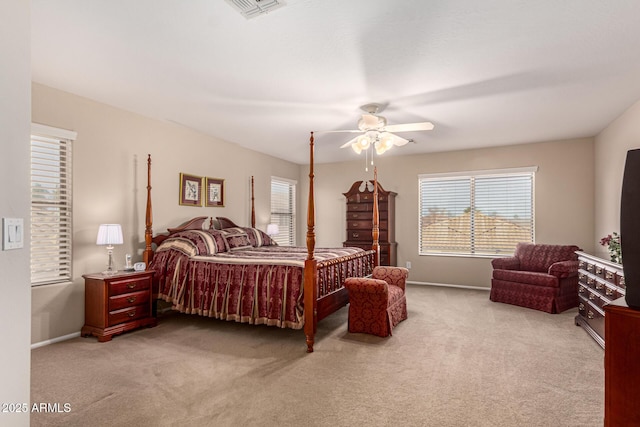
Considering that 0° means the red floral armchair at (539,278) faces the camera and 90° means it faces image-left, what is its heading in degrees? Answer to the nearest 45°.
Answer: approximately 45°

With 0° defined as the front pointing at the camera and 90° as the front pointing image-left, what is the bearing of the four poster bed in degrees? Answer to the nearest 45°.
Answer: approximately 315°

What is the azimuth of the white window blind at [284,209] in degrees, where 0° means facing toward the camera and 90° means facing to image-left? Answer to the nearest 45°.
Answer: approximately 315°

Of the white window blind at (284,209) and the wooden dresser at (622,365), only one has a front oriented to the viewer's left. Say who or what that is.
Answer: the wooden dresser

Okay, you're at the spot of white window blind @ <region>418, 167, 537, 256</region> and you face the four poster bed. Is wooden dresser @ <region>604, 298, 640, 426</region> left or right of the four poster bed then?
left

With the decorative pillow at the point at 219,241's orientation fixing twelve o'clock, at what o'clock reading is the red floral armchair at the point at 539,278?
The red floral armchair is roughly at 11 o'clock from the decorative pillow.

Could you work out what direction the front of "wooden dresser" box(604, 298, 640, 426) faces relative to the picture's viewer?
facing to the left of the viewer

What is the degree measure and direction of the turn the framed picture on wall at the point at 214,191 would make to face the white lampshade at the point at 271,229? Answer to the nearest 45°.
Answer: approximately 90° to its left
